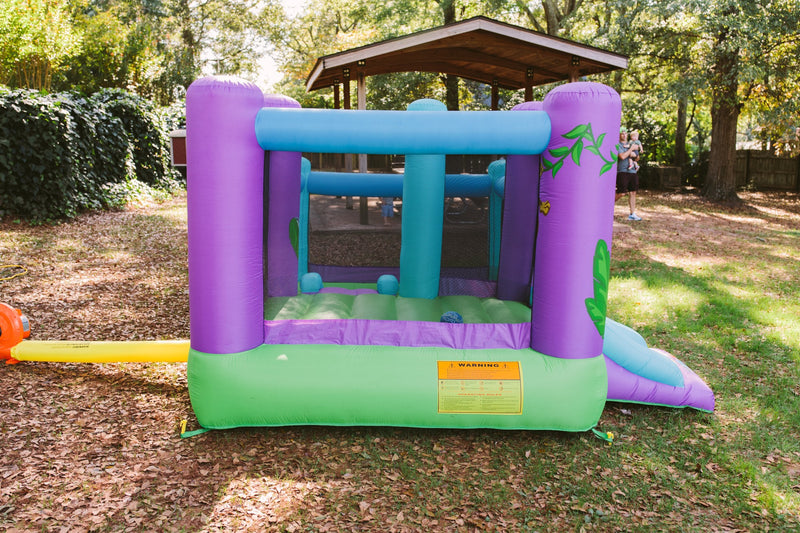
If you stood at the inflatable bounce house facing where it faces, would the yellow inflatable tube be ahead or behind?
behind

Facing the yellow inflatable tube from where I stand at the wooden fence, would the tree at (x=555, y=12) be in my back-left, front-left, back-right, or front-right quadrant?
front-right

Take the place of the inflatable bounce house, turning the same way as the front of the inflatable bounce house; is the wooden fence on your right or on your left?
on your left
